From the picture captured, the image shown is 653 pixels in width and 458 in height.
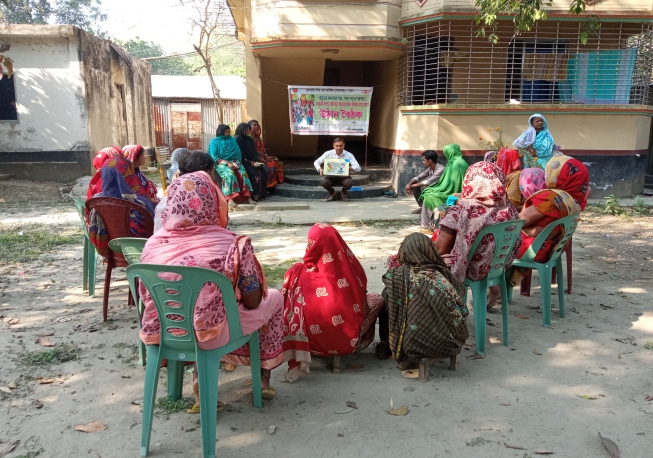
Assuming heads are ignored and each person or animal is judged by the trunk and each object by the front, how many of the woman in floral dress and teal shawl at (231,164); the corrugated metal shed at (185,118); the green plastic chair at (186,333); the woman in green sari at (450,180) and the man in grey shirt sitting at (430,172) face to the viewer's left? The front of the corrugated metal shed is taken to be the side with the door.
2

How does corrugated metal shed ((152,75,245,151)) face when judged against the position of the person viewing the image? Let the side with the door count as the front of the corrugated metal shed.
facing the viewer

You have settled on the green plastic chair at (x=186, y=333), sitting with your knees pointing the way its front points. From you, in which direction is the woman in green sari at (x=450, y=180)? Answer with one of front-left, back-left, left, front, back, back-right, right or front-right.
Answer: front

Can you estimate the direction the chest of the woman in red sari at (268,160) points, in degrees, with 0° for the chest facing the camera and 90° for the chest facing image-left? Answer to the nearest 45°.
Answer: approximately 315°

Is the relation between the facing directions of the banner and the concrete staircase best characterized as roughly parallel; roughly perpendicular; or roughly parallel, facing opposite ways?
roughly parallel

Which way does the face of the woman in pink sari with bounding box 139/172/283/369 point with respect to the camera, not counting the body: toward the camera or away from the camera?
away from the camera

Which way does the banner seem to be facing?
toward the camera

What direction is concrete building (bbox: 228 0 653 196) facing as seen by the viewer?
toward the camera

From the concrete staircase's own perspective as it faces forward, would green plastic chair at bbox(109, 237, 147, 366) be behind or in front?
in front

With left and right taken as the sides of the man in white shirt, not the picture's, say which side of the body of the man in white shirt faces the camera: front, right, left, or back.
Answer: front

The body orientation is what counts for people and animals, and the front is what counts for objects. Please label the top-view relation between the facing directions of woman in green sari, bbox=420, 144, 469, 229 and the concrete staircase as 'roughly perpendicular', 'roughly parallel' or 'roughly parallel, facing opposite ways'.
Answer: roughly perpendicular

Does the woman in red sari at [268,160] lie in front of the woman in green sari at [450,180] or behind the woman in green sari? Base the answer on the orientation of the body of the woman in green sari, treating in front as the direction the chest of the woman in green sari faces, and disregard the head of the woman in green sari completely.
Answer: in front

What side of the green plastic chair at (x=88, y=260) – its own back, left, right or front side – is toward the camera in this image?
right

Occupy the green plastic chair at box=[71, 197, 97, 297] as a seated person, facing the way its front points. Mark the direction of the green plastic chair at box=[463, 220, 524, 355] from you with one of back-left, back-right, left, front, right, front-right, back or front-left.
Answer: front-right
